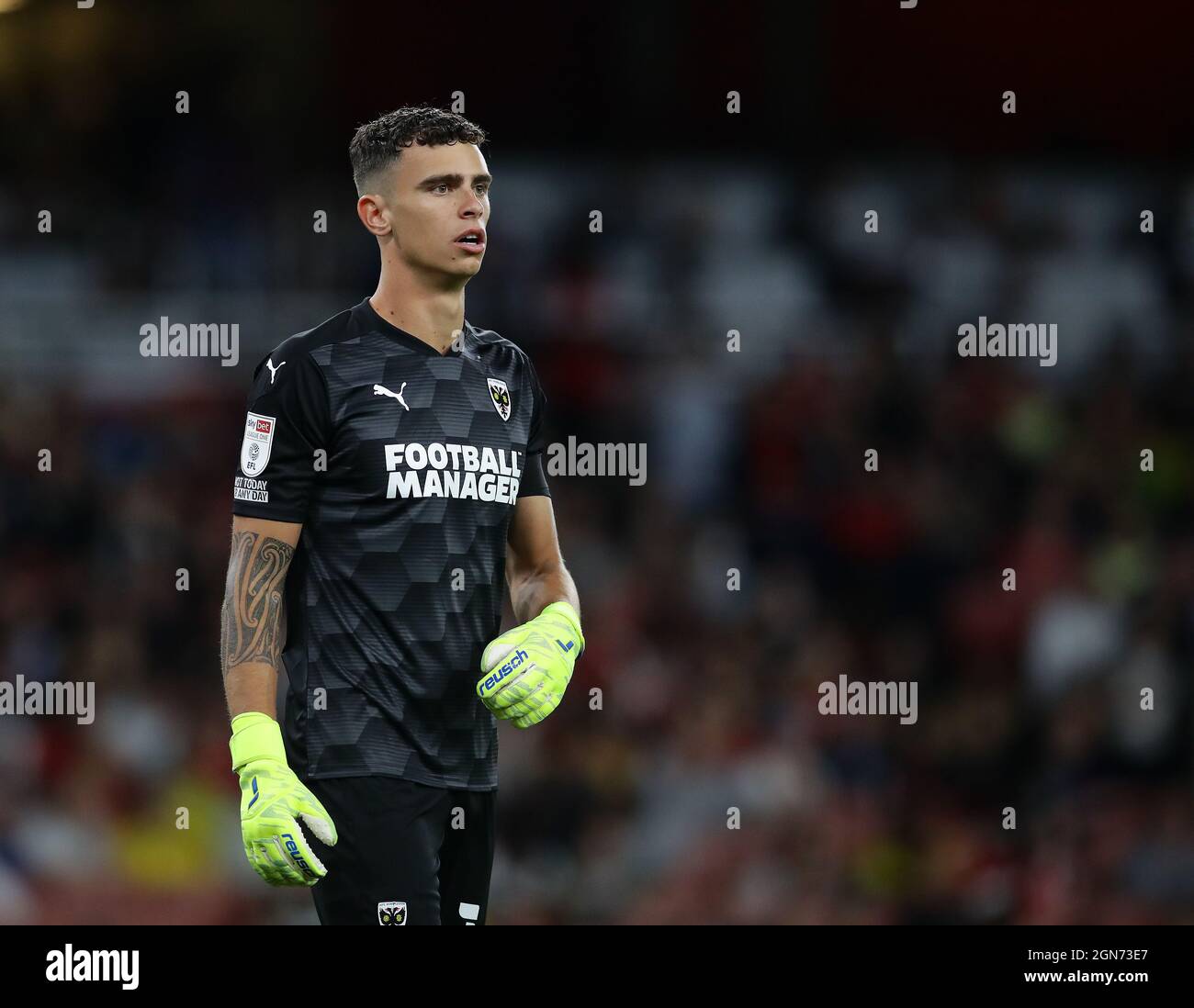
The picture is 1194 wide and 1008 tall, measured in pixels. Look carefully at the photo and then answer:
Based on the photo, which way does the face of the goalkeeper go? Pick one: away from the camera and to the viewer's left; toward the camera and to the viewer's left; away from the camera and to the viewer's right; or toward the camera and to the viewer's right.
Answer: toward the camera and to the viewer's right

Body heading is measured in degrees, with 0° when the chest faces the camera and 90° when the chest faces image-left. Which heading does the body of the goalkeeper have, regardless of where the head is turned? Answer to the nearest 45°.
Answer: approximately 315°
